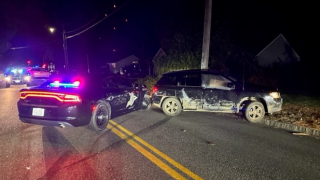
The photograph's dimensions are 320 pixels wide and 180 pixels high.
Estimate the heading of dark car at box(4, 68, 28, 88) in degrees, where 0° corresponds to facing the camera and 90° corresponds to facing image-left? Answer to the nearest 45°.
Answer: approximately 0°

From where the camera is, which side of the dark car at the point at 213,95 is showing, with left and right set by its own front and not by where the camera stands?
right

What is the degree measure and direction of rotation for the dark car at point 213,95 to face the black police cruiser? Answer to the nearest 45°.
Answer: approximately 135° to its right

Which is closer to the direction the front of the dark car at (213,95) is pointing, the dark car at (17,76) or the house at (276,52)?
the house

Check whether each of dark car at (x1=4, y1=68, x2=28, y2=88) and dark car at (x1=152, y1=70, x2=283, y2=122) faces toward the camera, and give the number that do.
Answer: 1

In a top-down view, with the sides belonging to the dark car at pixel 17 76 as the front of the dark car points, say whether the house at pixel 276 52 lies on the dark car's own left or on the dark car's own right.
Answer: on the dark car's own left

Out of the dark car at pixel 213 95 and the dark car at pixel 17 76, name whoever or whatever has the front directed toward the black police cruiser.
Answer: the dark car at pixel 17 76

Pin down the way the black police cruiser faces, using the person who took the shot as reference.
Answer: facing away from the viewer and to the right of the viewer

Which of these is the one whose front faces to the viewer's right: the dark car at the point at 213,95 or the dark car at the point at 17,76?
the dark car at the point at 213,95

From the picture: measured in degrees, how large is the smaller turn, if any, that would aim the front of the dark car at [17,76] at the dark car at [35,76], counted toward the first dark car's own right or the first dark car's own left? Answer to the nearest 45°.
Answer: approximately 45° to the first dark car's own left

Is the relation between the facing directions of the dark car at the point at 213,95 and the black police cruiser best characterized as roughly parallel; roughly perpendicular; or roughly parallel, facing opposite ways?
roughly perpendicular

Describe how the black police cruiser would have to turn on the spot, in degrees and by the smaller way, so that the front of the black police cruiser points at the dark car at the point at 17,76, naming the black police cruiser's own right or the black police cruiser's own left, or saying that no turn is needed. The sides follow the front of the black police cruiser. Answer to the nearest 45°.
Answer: approximately 45° to the black police cruiser's own left

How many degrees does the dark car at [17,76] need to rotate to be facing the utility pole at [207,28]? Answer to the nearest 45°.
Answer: approximately 45° to its left
